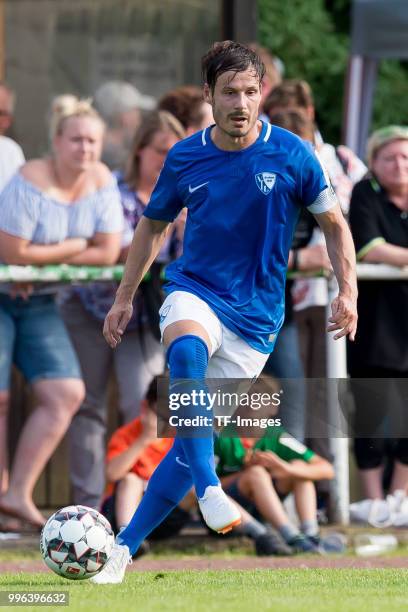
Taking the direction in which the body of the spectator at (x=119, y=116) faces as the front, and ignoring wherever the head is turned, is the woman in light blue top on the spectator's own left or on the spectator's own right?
on the spectator's own right

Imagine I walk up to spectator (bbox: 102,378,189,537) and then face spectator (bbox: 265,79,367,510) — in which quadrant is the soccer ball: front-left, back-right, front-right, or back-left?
back-right

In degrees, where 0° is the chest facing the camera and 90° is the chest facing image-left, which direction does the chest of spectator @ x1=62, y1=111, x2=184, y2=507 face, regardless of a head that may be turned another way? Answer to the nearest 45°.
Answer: approximately 315°

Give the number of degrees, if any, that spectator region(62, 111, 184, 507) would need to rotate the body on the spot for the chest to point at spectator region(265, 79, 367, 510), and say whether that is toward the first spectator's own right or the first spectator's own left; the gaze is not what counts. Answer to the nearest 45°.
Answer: approximately 45° to the first spectator's own left

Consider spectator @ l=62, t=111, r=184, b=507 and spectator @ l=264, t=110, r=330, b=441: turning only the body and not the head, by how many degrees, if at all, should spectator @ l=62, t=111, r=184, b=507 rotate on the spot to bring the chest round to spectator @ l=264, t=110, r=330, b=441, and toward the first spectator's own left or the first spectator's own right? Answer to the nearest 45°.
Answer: approximately 45° to the first spectator's own left

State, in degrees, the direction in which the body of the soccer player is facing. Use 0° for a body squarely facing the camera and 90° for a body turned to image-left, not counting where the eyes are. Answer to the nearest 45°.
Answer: approximately 0°
